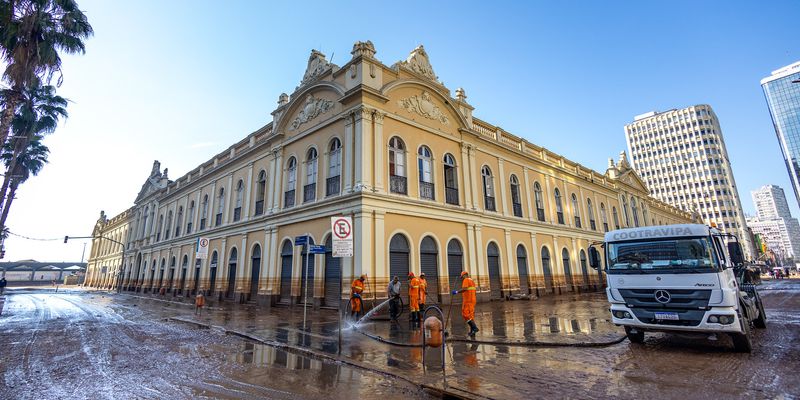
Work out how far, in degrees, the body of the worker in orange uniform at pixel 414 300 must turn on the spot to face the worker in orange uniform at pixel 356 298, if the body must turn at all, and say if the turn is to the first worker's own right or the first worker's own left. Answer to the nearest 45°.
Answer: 0° — they already face them

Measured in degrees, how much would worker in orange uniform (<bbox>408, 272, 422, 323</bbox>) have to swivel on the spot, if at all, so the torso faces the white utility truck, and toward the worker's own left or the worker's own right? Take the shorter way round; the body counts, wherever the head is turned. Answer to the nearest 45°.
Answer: approximately 135° to the worker's own left

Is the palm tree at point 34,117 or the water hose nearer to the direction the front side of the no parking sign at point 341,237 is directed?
the water hose

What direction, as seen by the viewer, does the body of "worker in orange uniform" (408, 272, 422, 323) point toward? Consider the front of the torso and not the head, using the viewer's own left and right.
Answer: facing to the left of the viewer

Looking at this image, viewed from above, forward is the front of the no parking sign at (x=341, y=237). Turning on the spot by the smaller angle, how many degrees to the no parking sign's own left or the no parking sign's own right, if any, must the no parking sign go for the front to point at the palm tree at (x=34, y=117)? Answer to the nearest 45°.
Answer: approximately 135° to the no parking sign's own right

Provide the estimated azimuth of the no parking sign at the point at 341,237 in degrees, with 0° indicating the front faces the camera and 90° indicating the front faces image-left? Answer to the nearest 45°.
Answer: approximately 0°

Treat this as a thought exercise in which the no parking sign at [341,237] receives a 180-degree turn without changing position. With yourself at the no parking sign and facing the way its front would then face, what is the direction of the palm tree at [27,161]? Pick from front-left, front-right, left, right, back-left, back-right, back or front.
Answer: front-left

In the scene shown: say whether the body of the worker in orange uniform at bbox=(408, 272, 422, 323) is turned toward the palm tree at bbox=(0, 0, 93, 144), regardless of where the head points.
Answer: yes
